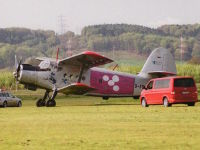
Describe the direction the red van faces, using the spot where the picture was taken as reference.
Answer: facing away from the viewer and to the left of the viewer

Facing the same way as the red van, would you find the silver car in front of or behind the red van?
in front

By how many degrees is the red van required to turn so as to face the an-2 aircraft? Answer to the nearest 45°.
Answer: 0° — it already faces it

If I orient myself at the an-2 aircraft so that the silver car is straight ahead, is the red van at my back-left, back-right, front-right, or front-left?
back-left
